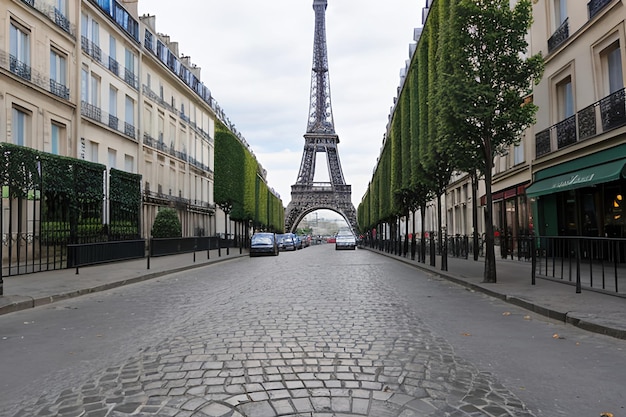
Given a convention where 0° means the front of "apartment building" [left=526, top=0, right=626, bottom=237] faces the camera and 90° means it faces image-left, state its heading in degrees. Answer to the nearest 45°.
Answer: approximately 45°

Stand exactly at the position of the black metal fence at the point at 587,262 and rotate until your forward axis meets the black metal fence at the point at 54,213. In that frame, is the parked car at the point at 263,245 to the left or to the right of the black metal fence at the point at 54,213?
right

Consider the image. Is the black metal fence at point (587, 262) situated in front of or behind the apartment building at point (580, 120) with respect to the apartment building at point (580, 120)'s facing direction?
in front

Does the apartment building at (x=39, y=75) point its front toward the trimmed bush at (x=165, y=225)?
no

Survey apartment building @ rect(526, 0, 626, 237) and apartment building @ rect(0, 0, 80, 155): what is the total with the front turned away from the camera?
0

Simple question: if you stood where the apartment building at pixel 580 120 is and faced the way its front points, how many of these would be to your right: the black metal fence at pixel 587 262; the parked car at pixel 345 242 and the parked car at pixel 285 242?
2

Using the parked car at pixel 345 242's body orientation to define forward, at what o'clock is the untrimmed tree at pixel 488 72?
The untrimmed tree is roughly at 6 o'clock from the parked car.

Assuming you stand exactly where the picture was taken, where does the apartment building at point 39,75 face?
facing the viewer and to the right of the viewer

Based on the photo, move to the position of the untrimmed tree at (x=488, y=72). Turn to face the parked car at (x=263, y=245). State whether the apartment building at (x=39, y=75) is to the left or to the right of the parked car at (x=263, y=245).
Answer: left

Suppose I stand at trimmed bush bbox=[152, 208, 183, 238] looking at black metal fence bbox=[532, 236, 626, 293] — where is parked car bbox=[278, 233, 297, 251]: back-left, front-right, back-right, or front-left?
back-left

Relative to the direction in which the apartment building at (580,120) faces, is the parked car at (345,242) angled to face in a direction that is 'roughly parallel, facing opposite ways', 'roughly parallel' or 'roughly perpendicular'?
roughly perpendicular

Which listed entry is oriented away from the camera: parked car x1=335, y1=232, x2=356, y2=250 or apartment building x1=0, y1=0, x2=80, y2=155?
the parked car

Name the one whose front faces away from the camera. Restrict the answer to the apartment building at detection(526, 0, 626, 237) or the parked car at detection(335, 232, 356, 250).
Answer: the parked car

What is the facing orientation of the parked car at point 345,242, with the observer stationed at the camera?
facing away from the viewer

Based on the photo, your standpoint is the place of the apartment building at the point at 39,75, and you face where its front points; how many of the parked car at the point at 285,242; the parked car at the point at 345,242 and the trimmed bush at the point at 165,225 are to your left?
3

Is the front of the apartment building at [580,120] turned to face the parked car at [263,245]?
no

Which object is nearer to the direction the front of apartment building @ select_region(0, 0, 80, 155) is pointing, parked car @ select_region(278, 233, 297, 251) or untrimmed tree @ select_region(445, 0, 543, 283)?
the untrimmed tree
